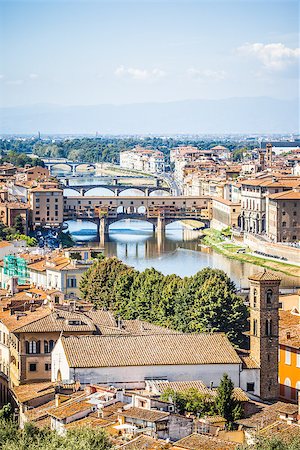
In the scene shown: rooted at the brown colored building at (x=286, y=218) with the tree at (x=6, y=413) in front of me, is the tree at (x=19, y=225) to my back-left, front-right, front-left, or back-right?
front-right

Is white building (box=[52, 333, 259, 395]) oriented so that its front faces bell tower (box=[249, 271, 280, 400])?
no

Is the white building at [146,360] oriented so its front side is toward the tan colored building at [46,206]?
no
